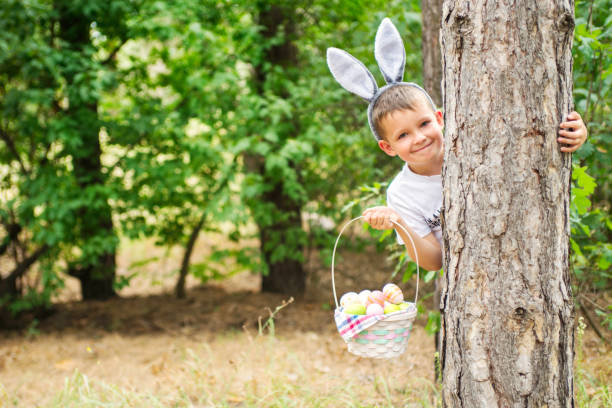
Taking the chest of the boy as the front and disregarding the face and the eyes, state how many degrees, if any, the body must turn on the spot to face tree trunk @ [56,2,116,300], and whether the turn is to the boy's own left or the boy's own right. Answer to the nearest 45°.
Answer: approximately 135° to the boy's own right

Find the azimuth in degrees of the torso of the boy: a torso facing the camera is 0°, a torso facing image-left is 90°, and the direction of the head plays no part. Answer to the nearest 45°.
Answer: approximately 0°

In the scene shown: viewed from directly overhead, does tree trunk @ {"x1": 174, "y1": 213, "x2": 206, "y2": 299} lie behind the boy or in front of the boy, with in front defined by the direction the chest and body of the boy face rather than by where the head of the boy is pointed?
behind
